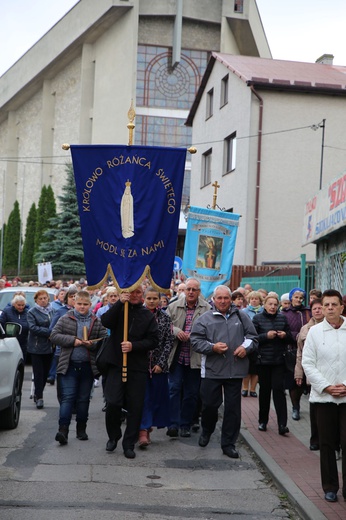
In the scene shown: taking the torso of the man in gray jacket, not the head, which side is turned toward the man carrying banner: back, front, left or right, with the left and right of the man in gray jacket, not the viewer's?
right

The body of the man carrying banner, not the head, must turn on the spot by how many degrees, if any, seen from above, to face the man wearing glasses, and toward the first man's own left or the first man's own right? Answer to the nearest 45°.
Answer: approximately 135° to the first man's own left

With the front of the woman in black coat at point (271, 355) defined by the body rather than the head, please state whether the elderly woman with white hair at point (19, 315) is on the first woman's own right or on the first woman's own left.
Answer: on the first woman's own right

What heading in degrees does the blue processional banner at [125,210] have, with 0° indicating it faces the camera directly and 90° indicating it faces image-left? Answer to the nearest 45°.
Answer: approximately 0°

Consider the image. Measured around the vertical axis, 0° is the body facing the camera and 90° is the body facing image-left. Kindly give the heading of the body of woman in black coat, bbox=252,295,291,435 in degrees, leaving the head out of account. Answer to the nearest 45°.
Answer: approximately 0°

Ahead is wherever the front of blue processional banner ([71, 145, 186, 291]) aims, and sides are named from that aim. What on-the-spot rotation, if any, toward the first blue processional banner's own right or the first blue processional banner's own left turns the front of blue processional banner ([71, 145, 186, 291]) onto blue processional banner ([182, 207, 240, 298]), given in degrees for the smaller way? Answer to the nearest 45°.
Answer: approximately 180°
